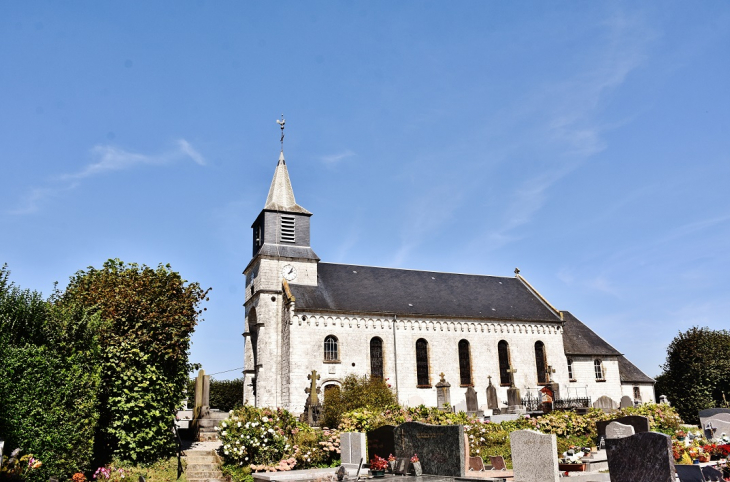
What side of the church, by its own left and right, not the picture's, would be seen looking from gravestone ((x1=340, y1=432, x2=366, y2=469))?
left

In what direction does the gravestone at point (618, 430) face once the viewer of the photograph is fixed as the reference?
facing the viewer

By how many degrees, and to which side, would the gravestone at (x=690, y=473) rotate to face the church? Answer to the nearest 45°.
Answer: approximately 135° to its right

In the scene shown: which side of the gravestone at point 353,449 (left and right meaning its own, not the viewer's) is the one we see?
front

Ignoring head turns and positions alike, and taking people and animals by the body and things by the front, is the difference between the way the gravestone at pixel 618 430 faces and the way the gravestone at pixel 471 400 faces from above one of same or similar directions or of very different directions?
same or similar directions

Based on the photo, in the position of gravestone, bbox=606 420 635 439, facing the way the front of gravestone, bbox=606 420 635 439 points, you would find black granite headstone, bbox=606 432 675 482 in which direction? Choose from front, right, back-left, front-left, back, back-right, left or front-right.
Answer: front

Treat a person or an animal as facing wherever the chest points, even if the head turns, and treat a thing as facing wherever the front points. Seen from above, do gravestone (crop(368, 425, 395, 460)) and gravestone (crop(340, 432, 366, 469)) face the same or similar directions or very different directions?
same or similar directions

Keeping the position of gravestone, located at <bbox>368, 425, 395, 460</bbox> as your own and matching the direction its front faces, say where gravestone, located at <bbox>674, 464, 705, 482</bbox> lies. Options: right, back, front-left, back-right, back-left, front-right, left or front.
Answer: front-left

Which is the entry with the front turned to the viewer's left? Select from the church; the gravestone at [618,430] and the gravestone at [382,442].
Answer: the church

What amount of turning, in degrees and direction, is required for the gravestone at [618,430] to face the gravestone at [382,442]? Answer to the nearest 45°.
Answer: approximately 45° to its right

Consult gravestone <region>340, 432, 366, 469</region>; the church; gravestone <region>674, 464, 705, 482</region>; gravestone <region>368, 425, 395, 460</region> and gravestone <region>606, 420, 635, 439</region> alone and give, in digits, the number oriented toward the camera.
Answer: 4

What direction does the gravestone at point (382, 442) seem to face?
toward the camera

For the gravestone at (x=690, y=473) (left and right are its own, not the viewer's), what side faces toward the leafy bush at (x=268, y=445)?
right

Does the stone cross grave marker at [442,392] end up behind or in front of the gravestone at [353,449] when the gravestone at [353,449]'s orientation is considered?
behind

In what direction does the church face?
to the viewer's left

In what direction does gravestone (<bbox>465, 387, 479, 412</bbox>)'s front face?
toward the camera

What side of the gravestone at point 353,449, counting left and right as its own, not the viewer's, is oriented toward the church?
back
